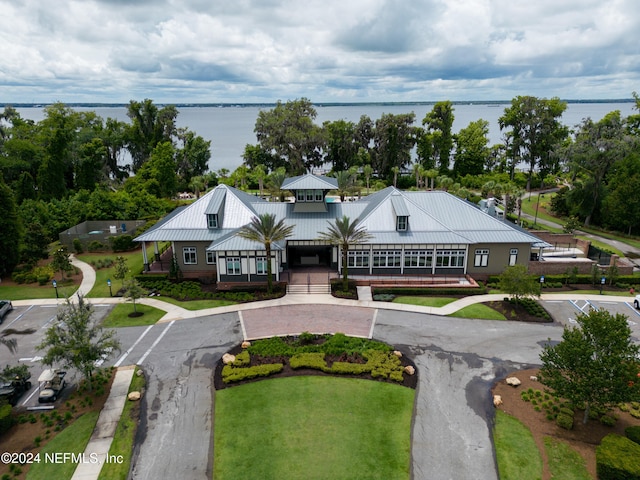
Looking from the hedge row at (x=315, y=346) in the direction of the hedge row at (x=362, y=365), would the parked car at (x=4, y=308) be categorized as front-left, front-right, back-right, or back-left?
back-right

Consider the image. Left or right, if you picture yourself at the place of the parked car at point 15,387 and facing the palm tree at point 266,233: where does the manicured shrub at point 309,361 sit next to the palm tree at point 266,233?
right

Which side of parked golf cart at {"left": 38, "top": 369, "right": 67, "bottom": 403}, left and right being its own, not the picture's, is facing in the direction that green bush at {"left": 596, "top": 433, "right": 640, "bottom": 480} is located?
left

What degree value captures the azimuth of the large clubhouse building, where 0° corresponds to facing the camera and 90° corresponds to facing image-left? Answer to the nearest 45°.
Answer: approximately 0°

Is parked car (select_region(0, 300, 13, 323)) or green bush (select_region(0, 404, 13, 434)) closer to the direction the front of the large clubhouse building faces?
the green bush

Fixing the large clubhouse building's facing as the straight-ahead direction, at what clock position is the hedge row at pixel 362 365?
The hedge row is roughly at 12 o'clock from the large clubhouse building.

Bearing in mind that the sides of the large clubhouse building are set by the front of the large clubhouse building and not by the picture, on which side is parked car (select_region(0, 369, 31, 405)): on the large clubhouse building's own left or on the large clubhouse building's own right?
on the large clubhouse building's own right

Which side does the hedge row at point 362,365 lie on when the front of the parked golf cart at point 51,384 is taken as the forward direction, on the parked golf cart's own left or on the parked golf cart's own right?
on the parked golf cart's own left

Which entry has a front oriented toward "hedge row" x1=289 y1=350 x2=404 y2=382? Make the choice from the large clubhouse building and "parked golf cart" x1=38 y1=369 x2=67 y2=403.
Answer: the large clubhouse building

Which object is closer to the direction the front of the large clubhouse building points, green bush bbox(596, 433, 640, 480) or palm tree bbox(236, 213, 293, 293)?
the green bush
